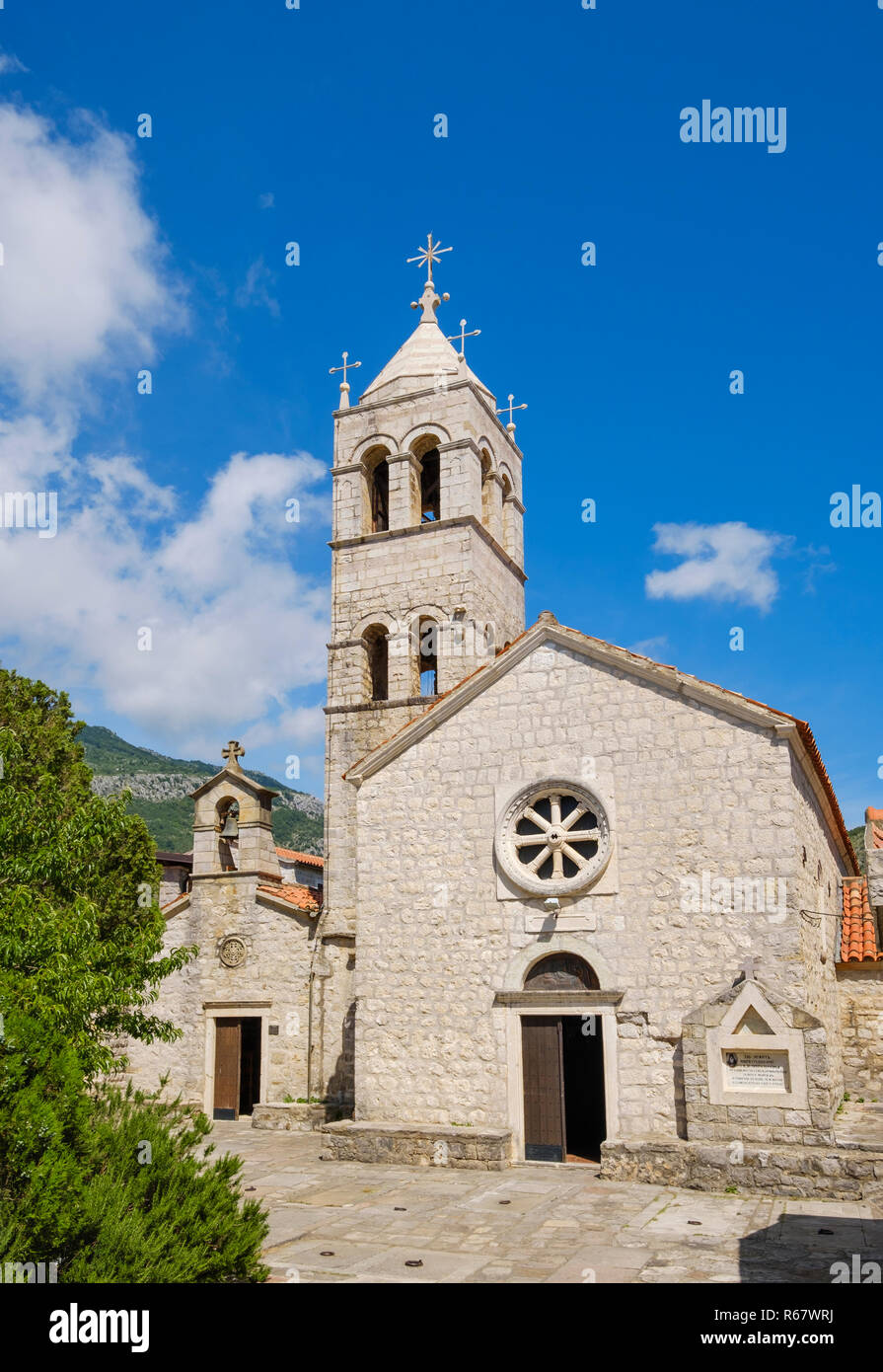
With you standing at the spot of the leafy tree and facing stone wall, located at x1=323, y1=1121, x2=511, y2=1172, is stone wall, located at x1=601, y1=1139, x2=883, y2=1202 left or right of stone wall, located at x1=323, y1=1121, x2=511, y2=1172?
right

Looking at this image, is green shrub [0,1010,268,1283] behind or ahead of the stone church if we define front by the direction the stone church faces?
ahead

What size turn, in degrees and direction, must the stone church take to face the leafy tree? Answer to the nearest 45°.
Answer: approximately 45° to its right

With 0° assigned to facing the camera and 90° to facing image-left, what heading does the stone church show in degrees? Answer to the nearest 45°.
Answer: approximately 0°
